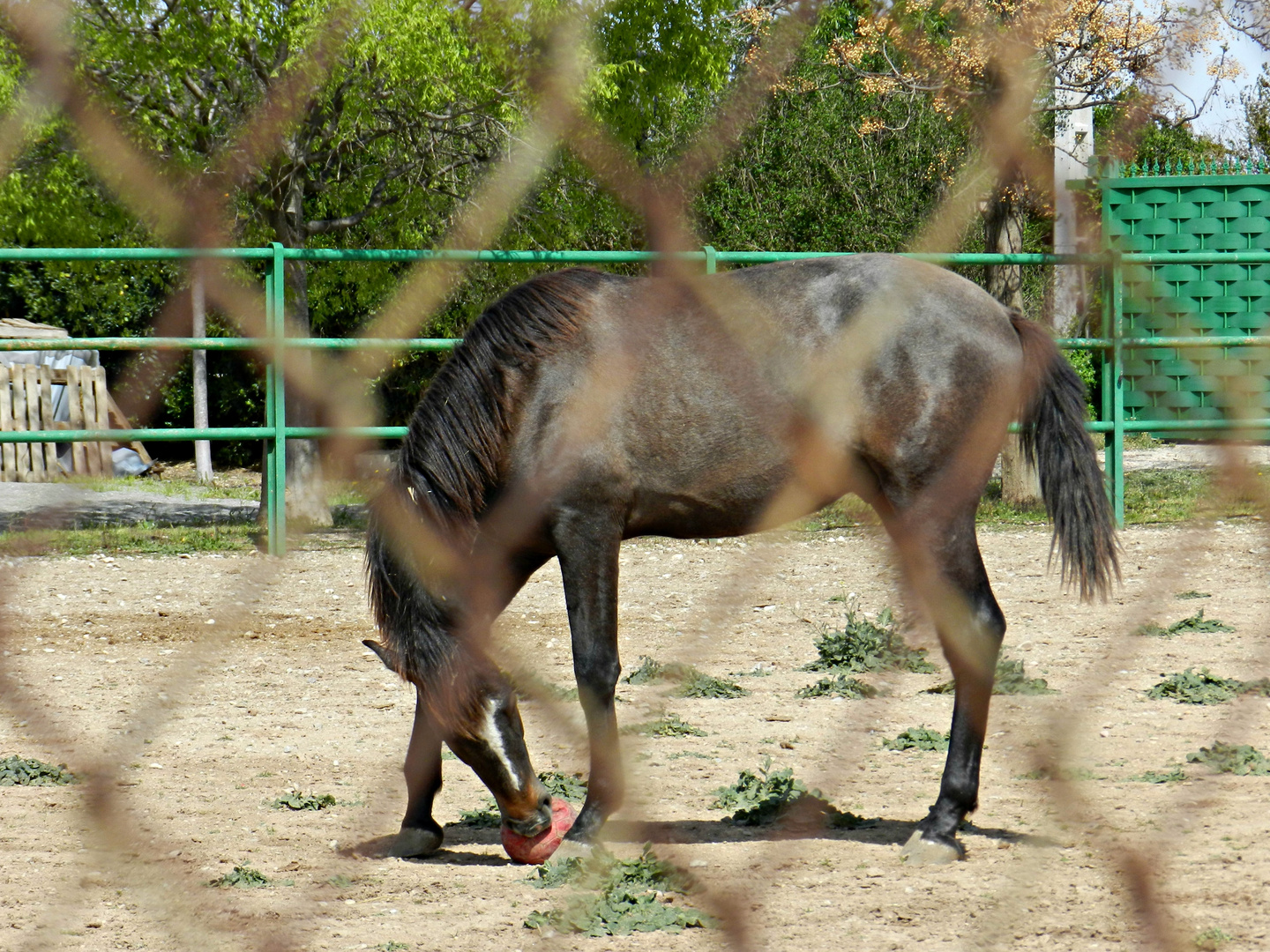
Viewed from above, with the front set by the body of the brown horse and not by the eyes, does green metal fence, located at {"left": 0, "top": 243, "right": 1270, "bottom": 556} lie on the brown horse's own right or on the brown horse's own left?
on the brown horse's own right

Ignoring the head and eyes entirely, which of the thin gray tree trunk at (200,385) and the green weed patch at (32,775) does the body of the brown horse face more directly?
the green weed patch

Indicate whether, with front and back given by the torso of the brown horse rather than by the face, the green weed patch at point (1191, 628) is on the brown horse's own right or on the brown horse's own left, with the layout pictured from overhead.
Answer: on the brown horse's own right

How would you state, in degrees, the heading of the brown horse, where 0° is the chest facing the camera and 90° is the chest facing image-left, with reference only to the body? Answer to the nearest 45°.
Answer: approximately 90°

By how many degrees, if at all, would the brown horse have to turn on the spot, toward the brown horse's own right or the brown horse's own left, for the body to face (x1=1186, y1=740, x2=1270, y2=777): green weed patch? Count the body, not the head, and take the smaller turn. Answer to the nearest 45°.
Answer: approximately 180°

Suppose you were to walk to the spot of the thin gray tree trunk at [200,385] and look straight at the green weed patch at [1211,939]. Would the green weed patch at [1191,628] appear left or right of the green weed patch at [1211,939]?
left

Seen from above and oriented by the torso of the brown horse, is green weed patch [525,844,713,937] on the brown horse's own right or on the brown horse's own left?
on the brown horse's own left

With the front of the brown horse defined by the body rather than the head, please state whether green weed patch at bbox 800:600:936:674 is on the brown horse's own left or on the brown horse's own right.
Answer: on the brown horse's own right

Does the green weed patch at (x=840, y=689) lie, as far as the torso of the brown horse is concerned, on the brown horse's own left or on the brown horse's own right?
on the brown horse's own right
